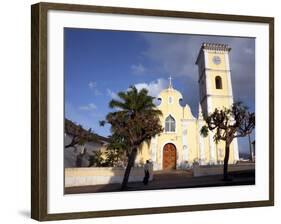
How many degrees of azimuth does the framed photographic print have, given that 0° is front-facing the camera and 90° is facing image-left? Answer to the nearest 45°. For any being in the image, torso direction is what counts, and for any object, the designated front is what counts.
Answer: approximately 315°
